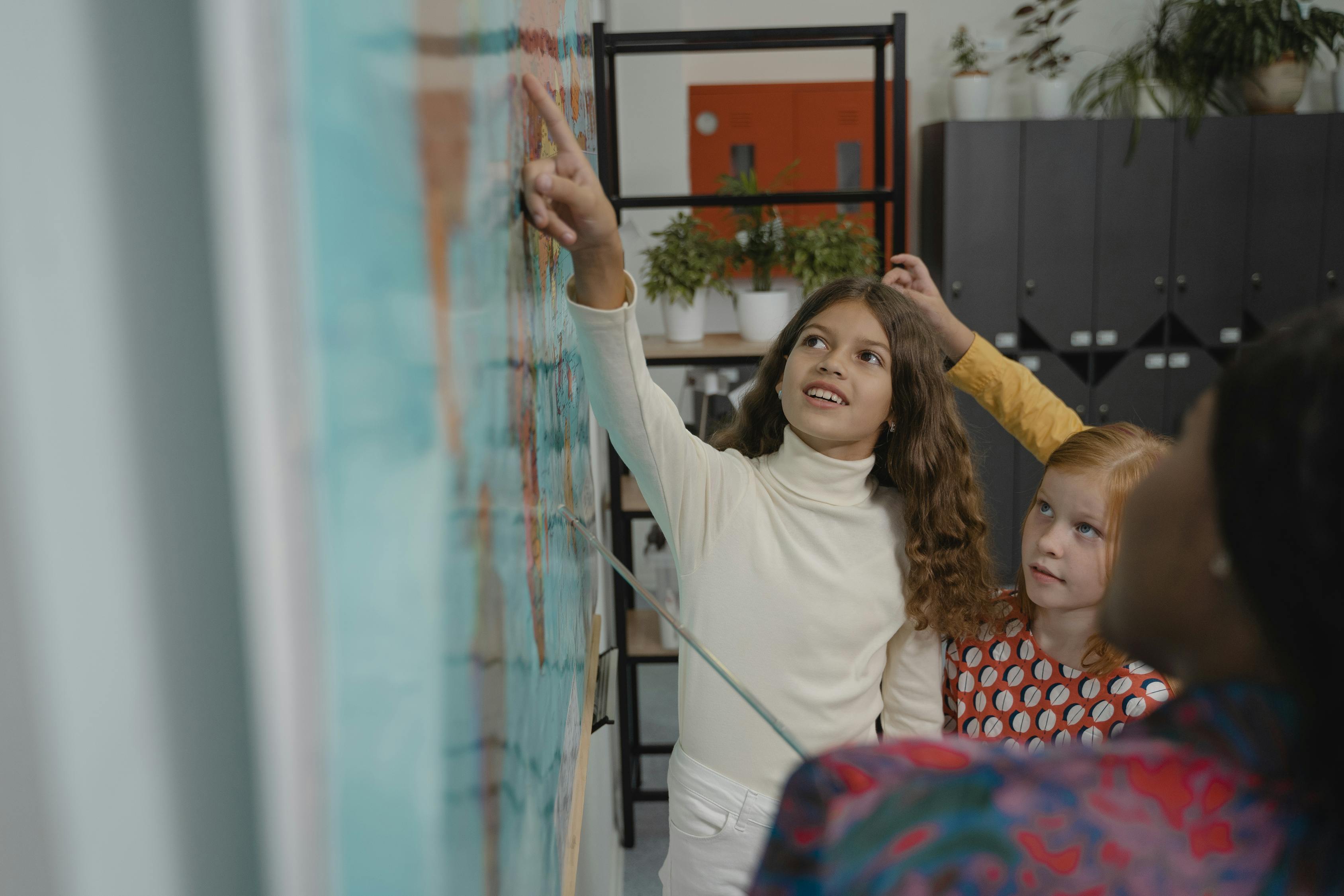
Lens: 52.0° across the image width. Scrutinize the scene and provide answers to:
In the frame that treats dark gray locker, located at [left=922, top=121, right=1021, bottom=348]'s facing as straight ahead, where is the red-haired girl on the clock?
The red-haired girl is roughly at 12 o'clock from the dark gray locker.

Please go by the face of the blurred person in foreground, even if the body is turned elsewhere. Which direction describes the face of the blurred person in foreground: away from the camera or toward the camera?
away from the camera

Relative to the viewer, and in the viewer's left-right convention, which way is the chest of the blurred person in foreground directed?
facing away from the viewer and to the left of the viewer

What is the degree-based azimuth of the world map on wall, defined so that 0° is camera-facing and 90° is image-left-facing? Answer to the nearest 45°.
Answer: approximately 270°
